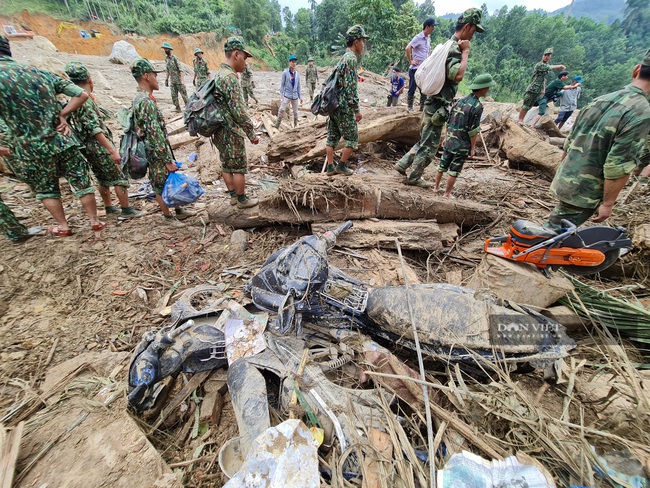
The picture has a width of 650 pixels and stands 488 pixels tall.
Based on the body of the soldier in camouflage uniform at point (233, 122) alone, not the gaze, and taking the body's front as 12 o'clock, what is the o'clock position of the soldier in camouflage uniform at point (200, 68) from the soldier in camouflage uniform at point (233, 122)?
the soldier in camouflage uniform at point (200, 68) is roughly at 9 o'clock from the soldier in camouflage uniform at point (233, 122).

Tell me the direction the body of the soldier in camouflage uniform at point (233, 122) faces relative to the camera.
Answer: to the viewer's right

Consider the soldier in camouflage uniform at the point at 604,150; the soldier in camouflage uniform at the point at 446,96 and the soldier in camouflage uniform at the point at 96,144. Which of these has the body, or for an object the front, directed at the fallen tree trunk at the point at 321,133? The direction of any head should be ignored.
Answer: the soldier in camouflage uniform at the point at 96,144

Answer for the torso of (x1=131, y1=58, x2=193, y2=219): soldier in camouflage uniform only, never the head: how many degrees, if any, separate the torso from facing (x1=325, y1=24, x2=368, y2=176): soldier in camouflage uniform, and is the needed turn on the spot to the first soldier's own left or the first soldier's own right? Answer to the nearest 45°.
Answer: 0° — they already face them

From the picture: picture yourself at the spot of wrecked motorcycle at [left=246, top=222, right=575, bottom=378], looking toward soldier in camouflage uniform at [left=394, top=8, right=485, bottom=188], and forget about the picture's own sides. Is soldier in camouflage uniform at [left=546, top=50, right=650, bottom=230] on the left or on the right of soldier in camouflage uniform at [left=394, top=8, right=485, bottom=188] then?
right

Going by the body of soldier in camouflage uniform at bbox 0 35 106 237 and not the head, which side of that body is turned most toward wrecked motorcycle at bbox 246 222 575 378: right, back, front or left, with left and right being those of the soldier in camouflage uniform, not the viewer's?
right

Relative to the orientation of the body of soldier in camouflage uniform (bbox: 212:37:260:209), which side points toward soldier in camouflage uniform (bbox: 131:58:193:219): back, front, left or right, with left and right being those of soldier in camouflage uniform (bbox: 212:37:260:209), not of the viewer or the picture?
back

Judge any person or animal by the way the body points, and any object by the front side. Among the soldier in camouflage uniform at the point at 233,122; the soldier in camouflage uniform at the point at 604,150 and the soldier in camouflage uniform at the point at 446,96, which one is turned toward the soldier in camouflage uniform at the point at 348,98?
the soldier in camouflage uniform at the point at 233,122

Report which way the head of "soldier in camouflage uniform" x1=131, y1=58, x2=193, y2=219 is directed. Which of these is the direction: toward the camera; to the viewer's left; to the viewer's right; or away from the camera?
to the viewer's right

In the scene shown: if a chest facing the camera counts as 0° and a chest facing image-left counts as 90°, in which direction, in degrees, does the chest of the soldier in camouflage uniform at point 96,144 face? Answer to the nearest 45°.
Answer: approximately 270°
